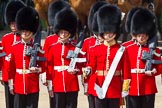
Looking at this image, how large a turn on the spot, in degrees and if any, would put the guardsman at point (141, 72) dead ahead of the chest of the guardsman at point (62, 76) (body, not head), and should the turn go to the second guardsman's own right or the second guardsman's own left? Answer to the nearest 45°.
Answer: approximately 90° to the second guardsman's own left

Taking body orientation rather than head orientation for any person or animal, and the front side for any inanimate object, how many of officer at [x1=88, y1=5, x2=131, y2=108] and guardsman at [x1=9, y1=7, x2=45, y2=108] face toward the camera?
2

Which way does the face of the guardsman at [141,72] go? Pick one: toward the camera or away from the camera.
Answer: toward the camera

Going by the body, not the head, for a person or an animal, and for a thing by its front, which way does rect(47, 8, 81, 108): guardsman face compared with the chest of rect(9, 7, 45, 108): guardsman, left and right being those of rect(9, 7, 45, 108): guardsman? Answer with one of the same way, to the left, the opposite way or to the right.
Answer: the same way

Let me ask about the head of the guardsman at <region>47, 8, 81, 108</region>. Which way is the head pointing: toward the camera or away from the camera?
toward the camera

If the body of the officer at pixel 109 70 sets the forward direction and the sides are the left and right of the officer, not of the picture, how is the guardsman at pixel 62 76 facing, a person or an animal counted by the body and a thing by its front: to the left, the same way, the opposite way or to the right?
the same way

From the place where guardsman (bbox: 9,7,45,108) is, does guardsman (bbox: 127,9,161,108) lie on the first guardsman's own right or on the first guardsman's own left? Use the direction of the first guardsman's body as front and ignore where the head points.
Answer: on the first guardsman's own left

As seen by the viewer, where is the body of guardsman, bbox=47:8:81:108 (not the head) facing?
toward the camera

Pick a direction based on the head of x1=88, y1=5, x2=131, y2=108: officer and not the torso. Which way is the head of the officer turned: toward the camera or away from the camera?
toward the camera

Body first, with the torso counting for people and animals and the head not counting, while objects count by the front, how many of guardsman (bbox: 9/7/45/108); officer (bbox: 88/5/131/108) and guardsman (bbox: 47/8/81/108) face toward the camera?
3

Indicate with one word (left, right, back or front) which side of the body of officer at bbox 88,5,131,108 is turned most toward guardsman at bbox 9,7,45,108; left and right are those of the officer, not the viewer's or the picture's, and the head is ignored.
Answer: right

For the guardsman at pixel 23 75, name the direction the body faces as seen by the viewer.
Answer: toward the camera

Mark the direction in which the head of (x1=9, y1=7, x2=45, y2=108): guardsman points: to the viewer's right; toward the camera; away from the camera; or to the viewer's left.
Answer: toward the camera
